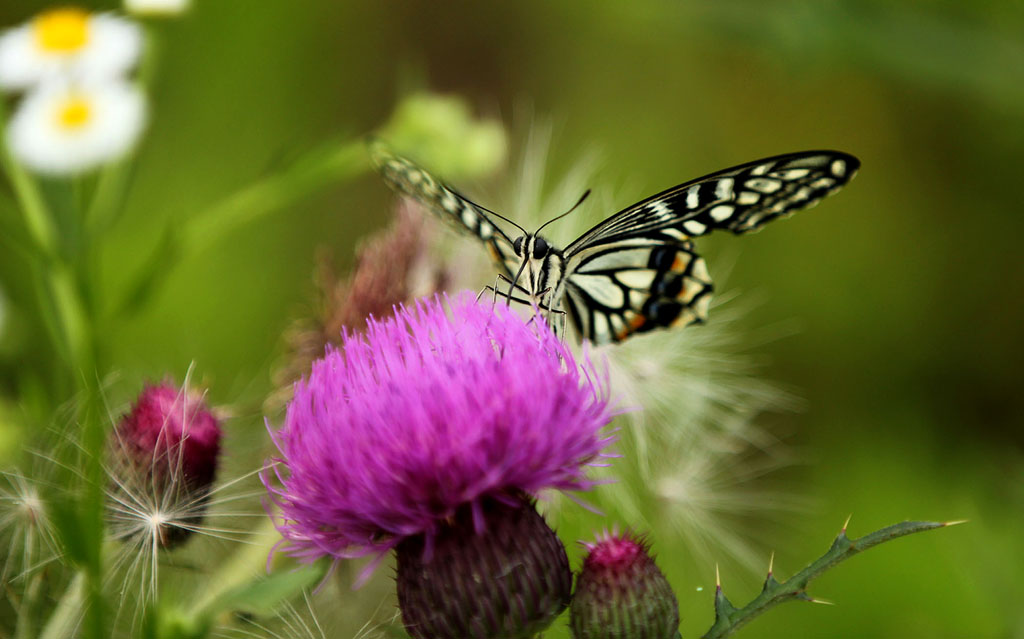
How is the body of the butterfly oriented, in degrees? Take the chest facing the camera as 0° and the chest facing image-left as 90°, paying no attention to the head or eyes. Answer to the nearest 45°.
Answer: approximately 45°

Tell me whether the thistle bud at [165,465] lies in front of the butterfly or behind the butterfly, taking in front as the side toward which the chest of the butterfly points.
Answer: in front

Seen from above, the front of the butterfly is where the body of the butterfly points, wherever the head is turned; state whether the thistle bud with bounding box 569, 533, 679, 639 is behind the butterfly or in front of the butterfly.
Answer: in front

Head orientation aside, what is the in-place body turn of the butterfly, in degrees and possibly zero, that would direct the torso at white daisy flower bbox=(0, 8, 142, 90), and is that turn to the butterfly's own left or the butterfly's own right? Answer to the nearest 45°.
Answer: approximately 45° to the butterfly's own right
